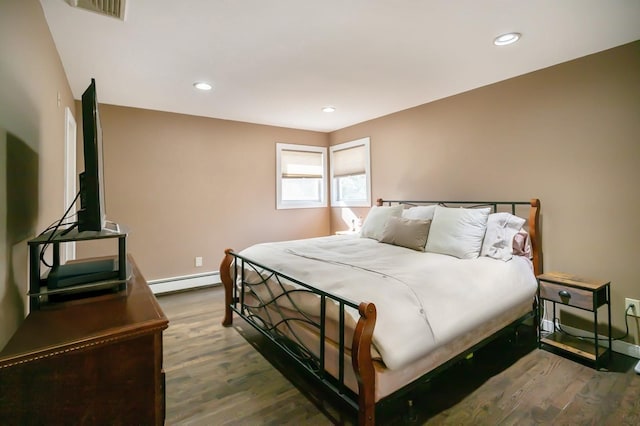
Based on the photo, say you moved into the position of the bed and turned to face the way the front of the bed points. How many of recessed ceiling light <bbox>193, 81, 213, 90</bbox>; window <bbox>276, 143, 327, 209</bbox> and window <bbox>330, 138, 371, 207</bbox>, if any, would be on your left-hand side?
0

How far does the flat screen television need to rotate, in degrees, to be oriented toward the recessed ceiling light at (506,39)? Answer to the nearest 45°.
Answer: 0° — it already faces it

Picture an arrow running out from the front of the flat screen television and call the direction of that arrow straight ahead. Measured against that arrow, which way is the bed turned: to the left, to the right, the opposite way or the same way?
the opposite way

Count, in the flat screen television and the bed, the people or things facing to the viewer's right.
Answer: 1

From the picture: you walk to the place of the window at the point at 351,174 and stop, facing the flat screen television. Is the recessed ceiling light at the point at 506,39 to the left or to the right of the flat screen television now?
left

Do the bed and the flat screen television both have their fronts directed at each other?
yes

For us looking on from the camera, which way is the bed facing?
facing the viewer and to the left of the viewer

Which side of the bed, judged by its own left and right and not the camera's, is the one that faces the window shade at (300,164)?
right

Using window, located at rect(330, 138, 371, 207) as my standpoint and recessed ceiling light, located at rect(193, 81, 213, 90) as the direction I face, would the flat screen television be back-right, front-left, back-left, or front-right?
front-left

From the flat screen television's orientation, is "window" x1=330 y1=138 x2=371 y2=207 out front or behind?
out front

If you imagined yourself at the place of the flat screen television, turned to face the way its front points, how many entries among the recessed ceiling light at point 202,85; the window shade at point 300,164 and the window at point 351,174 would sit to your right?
0

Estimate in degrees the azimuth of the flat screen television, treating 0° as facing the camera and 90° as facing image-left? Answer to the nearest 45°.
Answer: approximately 270°

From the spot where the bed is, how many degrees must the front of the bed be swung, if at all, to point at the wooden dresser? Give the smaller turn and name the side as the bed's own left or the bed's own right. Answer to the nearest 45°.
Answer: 0° — it already faces it

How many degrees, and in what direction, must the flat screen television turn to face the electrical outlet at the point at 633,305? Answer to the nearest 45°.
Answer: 0° — it already faces it

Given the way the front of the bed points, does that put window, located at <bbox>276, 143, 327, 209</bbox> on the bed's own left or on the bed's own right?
on the bed's own right
